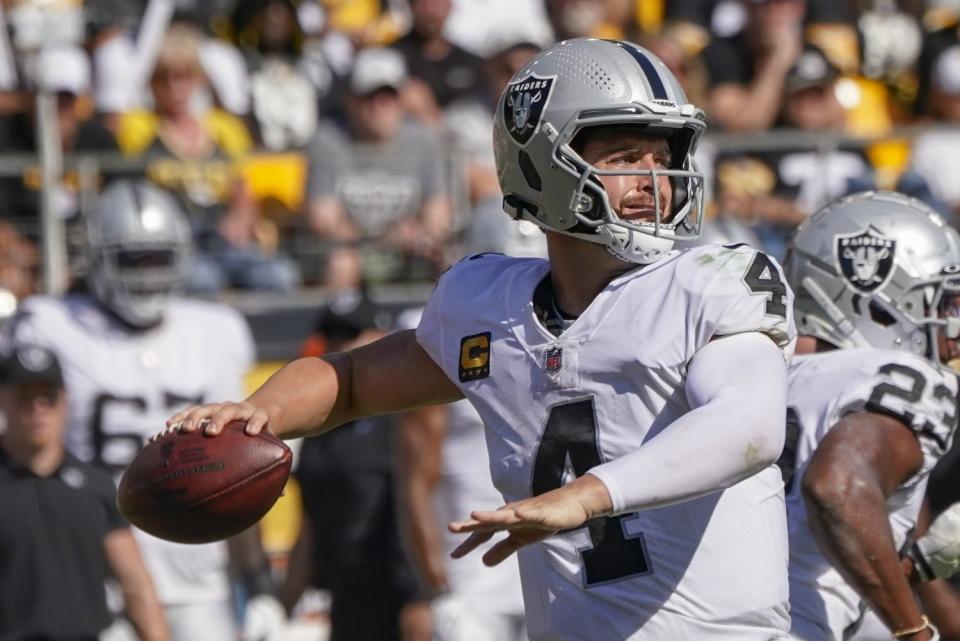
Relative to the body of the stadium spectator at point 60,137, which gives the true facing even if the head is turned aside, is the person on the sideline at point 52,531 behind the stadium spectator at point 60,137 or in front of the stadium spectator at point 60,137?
in front

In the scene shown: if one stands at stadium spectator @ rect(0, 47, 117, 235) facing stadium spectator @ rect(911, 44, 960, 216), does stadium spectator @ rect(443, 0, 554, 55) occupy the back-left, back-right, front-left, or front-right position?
front-left

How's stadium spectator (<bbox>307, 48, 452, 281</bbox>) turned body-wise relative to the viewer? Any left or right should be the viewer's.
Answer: facing the viewer

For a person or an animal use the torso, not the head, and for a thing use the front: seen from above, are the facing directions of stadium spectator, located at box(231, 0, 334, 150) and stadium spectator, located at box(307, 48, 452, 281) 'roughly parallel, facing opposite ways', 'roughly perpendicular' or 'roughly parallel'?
roughly parallel

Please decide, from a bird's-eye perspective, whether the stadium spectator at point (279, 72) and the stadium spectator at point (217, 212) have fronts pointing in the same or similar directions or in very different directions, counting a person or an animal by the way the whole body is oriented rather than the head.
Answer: same or similar directions

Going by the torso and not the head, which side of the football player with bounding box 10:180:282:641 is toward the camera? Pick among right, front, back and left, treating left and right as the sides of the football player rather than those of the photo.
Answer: front

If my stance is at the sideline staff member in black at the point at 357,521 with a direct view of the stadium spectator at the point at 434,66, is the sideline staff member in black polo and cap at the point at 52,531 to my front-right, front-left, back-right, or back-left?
back-left

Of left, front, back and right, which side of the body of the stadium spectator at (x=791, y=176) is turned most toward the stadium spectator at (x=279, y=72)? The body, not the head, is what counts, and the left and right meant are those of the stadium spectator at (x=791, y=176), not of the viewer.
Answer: right

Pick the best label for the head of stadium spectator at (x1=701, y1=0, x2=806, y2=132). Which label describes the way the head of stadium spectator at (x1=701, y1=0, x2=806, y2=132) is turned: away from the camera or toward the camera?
toward the camera

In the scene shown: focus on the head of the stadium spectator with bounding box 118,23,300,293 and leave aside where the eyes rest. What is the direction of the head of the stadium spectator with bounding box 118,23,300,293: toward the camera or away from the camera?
toward the camera

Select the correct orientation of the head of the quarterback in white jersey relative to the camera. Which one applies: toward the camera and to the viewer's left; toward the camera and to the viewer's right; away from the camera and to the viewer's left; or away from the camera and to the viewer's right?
toward the camera and to the viewer's right

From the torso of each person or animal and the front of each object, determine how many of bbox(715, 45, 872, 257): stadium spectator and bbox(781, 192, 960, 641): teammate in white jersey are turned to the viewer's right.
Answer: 1

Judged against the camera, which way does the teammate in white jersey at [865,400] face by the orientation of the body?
to the viewer's right

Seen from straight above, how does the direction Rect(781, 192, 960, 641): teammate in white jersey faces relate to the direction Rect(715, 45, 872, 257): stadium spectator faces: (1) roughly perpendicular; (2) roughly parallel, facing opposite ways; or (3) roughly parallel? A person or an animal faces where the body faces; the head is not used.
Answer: roughly perpendicular

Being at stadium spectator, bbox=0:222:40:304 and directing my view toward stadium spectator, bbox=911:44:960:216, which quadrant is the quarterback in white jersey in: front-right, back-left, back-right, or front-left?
front-right

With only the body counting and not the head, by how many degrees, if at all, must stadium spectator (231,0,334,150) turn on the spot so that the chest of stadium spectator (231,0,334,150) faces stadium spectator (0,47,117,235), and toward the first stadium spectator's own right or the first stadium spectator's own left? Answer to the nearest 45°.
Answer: approximately 45° to the first stadium spectator's own right

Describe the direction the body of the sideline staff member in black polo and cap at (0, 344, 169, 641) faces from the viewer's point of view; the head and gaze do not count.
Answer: toward the camera
